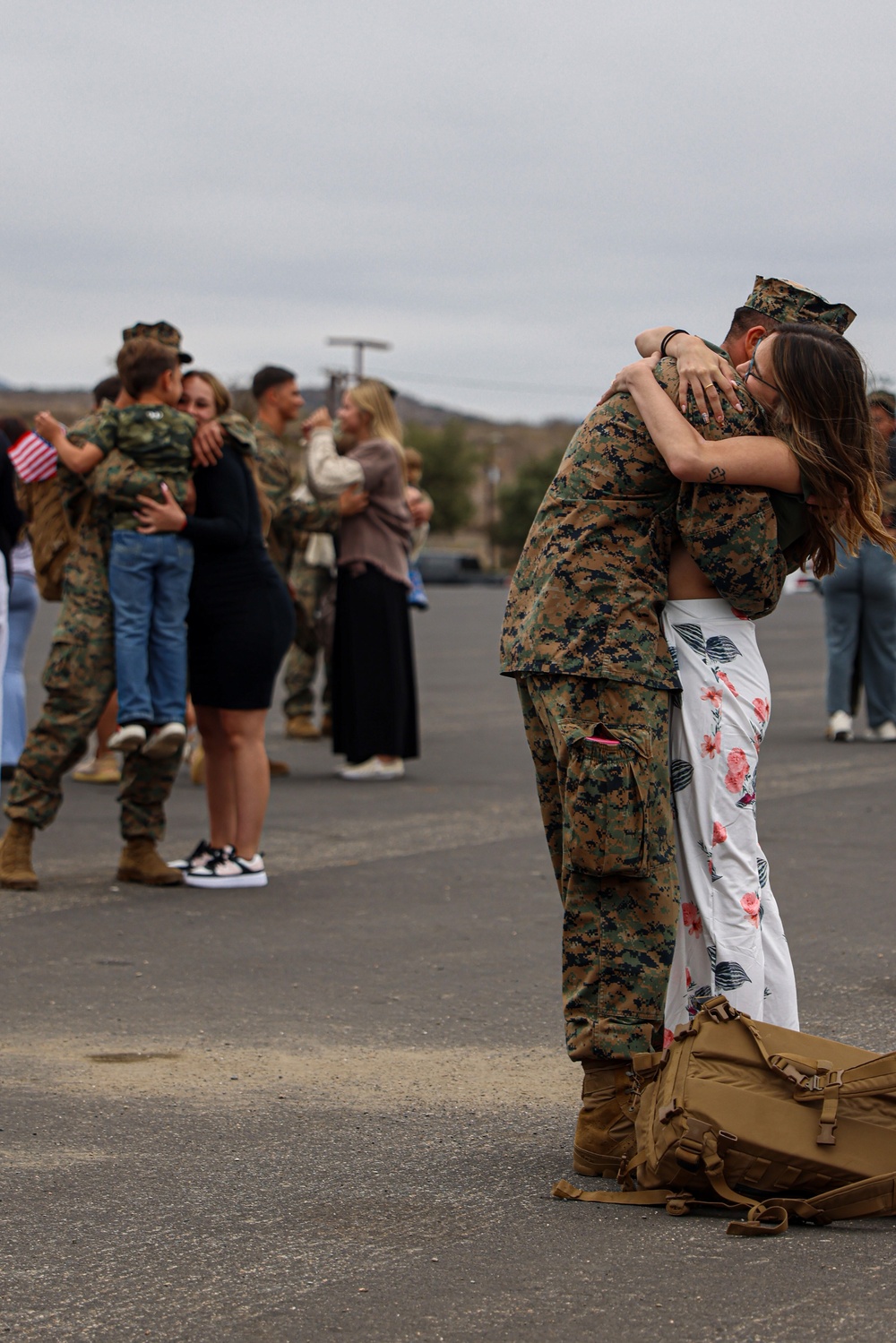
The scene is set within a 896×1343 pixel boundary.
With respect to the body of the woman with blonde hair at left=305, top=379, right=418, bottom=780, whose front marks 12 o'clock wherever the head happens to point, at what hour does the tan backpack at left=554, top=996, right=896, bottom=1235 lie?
The tan backpack is roughly at 9 o'clock from the woman with blonde hair.

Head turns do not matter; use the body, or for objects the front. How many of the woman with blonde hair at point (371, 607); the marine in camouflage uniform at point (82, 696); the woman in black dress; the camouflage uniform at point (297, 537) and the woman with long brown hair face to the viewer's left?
3

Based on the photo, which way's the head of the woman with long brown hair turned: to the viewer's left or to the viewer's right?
to the viewer's left

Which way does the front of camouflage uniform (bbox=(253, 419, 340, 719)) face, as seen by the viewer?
to the viewer's right

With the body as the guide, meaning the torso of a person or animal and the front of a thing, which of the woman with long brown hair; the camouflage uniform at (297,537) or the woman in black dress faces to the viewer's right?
the camouflage uniform

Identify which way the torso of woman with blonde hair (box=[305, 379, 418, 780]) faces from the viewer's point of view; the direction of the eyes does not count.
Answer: to the viewer's left

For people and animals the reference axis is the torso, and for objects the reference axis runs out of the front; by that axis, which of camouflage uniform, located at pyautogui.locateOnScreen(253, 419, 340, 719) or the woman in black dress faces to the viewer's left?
the woman in black dress

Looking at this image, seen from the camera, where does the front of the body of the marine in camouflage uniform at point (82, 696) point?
to the viewer's right

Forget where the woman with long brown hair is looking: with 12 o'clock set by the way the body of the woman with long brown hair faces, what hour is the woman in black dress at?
The woman in black dress is roughly at 2 o'clock from the woman with long brown hair.

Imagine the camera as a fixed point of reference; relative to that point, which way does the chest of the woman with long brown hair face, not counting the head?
to the viewer's left

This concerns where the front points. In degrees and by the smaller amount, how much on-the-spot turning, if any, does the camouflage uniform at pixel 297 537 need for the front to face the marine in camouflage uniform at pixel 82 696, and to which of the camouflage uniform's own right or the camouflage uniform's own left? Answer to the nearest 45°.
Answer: approximately 90° to the camouflage uniform's own right

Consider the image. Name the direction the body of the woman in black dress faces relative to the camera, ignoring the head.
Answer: to the viewer's left
